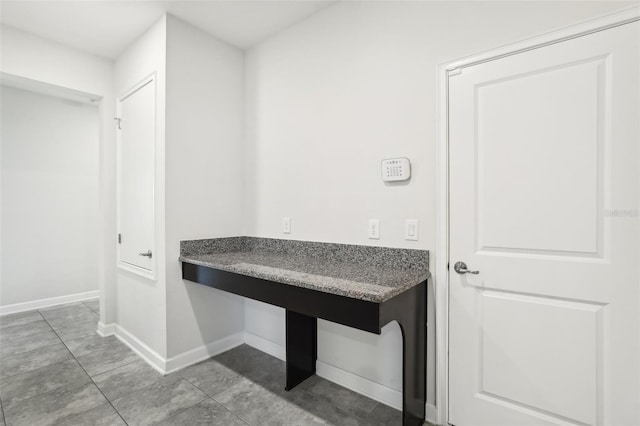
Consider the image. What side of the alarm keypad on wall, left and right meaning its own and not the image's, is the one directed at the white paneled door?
left

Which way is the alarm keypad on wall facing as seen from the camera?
toward the camera

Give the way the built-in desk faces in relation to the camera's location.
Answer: facing the viewer and to the left of the viewer

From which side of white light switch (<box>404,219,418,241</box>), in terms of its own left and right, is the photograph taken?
front

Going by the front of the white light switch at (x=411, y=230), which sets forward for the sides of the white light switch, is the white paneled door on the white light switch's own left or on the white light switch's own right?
on the white light switch's own left

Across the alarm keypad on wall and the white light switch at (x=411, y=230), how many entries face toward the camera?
2
